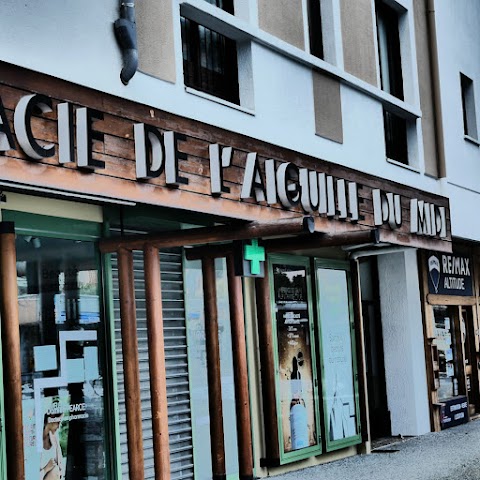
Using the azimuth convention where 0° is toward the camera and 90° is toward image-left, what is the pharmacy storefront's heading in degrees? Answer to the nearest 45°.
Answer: approximately 315°

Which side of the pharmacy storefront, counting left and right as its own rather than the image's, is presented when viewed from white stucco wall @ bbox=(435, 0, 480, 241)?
left
